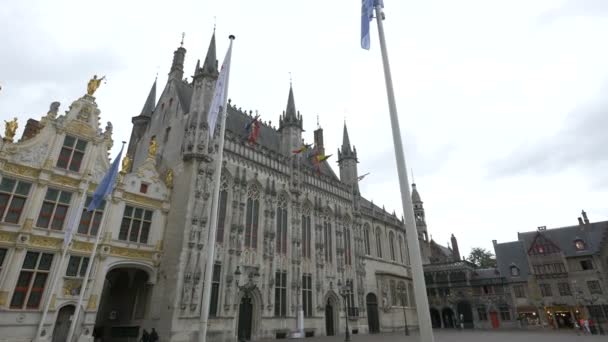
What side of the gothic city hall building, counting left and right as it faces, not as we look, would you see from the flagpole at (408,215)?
front

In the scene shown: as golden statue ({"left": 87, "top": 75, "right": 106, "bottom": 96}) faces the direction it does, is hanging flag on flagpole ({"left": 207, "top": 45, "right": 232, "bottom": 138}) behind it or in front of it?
in front

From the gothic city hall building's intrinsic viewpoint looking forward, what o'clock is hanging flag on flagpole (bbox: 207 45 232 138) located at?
The hanging flag on flagpole is roughly at 1 o'clock from the gothic city hall building.

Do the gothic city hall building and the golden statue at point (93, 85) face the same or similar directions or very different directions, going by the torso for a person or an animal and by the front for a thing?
same or similar directions

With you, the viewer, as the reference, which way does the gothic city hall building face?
facing the viewer and to the right of the viewer

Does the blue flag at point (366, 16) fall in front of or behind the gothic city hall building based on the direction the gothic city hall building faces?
in front

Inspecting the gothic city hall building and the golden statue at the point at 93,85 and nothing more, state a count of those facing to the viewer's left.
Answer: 0
